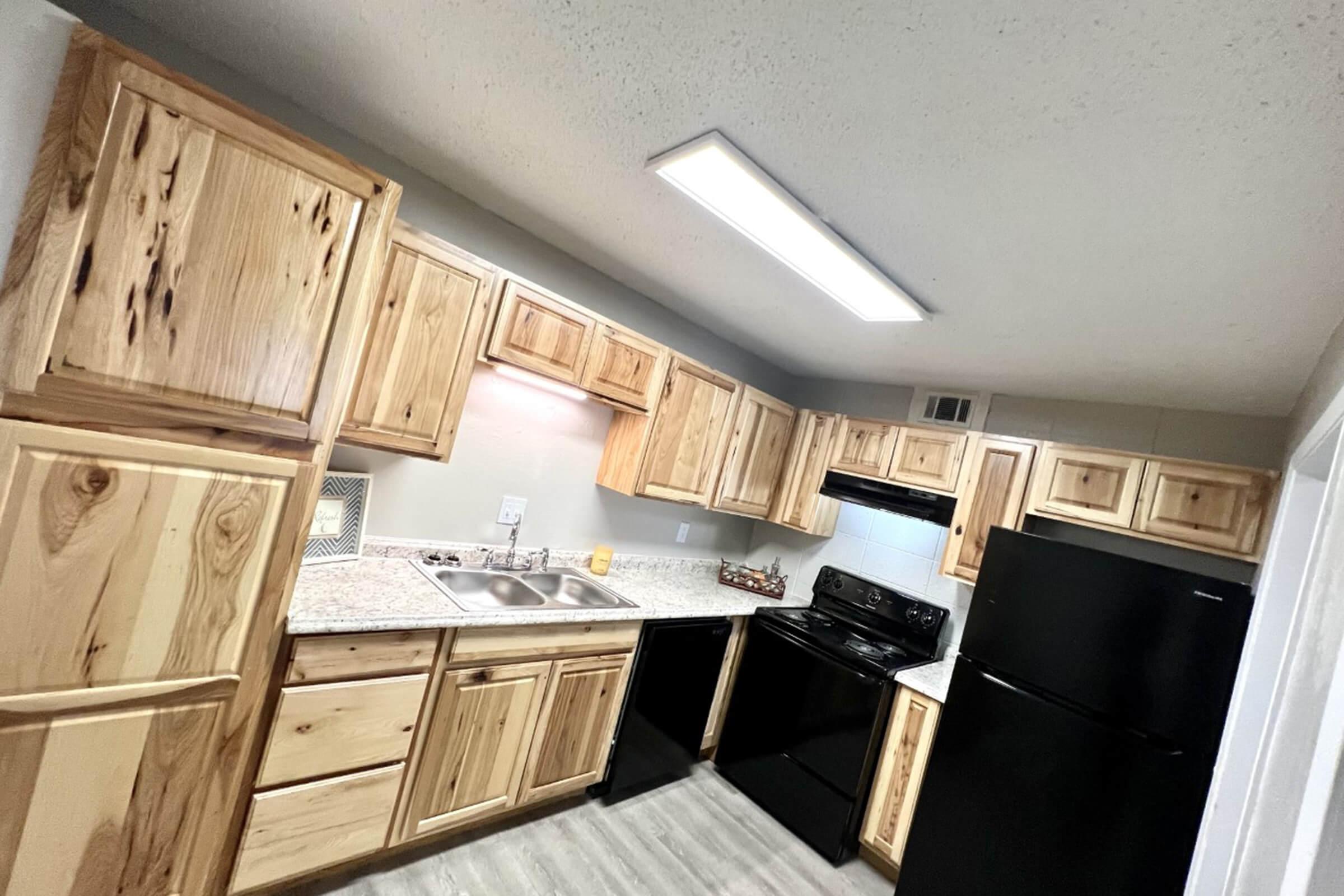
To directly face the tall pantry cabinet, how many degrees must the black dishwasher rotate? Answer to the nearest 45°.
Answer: approximately 90° to its right

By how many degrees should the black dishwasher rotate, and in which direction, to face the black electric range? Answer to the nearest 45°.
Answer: approximately 45° to its left

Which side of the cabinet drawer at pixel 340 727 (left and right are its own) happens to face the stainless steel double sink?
left

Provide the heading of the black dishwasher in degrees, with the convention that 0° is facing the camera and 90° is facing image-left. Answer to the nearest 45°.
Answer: approximately 315°

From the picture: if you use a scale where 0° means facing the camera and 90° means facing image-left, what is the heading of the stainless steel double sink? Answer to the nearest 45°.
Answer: approximately 315°

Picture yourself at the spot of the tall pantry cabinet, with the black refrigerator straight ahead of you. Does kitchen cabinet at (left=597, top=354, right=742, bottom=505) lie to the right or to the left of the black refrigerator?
left

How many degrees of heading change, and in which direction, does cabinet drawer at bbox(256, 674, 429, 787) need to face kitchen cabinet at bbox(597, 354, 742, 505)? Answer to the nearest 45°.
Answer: approximately 90° to its left
